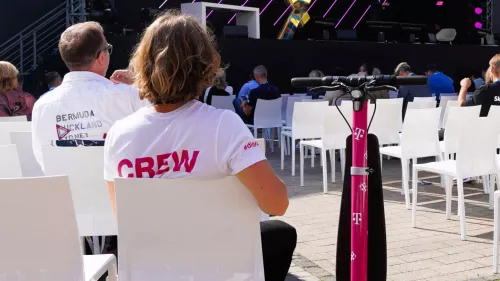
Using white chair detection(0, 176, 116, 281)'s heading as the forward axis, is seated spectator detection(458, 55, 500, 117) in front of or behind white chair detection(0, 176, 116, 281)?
in front

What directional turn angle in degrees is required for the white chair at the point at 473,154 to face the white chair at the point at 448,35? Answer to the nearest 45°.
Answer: approximately 45° to its right

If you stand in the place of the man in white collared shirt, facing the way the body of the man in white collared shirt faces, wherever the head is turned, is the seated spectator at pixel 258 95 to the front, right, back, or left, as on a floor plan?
front

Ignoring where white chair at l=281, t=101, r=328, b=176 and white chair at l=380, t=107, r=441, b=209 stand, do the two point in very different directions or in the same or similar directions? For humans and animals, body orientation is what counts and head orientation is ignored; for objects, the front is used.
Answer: same or similar directions

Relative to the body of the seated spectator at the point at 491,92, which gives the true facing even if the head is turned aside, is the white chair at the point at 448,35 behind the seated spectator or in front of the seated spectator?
in front

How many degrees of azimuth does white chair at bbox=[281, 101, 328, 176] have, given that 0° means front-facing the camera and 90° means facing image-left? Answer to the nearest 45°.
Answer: approximately 135°

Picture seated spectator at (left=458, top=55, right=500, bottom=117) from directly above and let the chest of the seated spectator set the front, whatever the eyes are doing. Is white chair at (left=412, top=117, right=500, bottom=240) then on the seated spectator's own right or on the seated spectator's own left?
on the seated spectator's own left

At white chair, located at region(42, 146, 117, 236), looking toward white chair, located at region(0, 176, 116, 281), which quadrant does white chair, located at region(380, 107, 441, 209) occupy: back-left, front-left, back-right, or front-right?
back-left

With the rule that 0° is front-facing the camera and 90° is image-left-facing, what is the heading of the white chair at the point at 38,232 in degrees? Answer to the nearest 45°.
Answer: approximately 225°

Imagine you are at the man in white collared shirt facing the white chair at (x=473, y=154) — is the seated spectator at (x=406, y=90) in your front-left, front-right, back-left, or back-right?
front-left

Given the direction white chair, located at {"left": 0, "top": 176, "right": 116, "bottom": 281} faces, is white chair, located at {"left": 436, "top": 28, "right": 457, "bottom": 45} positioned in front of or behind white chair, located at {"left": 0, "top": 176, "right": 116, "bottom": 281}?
in front

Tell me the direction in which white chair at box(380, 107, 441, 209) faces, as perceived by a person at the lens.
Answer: facing away from the viewer and to the left of the viewer

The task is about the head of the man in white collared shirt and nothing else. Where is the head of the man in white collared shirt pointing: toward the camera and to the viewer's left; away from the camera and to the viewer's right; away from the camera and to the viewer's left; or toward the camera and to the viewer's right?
away from the camera and to the viewer's right
